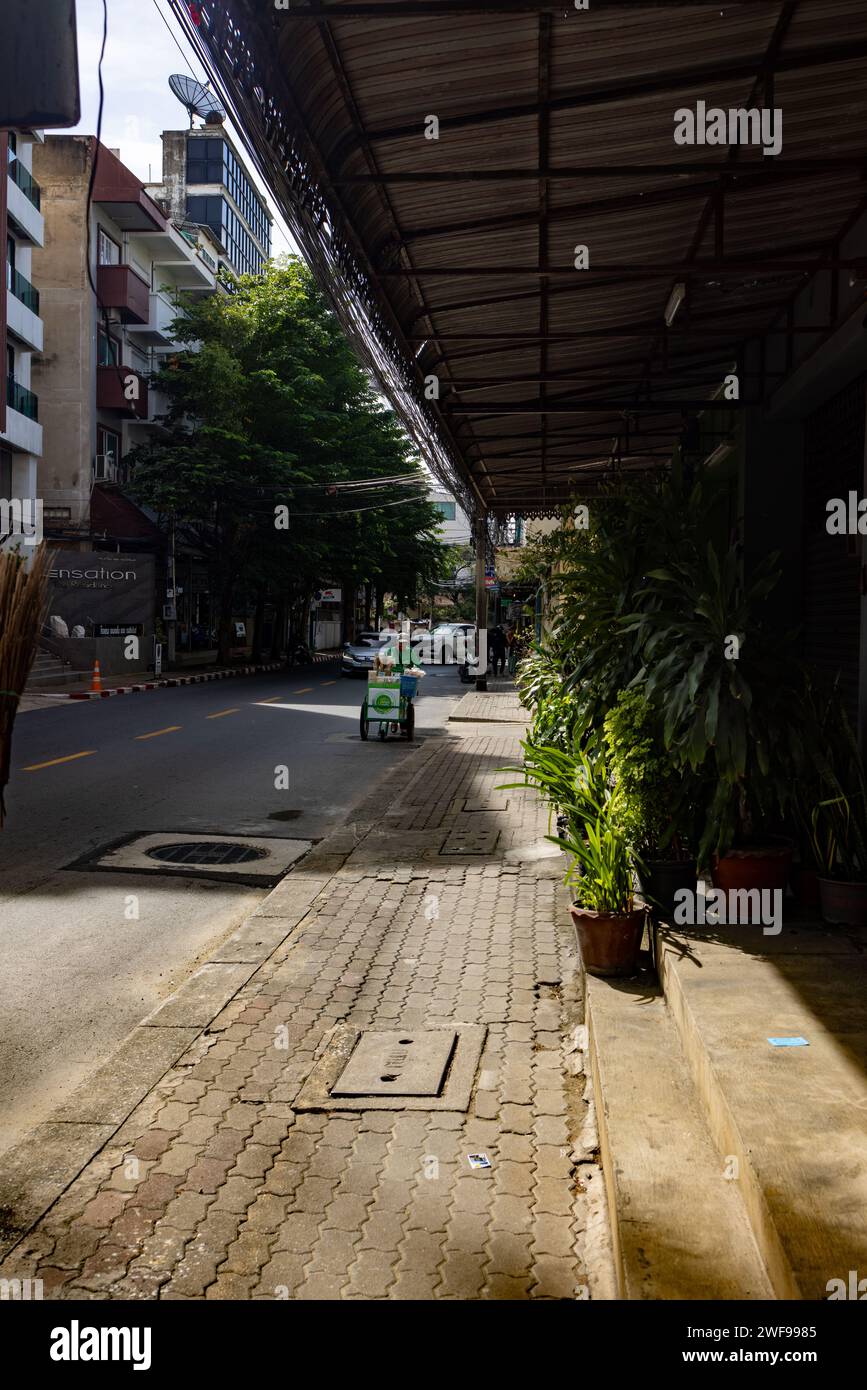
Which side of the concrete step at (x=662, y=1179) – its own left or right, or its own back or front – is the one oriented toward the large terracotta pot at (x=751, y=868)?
right

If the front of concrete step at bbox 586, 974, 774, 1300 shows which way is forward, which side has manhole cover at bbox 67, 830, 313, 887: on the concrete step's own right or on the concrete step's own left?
on the concrete step's own right

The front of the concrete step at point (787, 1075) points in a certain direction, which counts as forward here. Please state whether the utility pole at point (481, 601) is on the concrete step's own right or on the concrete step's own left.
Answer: on the concrete step's own right

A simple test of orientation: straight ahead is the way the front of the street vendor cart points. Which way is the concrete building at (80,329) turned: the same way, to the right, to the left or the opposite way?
to the left

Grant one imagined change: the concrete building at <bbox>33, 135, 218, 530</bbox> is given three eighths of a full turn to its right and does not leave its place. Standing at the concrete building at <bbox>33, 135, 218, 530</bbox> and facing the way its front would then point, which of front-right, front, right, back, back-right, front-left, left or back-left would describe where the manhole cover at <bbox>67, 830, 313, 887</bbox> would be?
front-left

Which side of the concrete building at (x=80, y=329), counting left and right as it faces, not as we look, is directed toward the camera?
right

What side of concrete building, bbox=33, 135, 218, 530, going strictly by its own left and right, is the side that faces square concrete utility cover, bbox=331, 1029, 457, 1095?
right

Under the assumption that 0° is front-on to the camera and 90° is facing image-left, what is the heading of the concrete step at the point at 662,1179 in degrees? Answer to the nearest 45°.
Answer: approximately 90°

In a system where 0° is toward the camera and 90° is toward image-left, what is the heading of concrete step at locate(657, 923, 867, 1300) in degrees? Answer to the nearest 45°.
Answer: approximately 90°

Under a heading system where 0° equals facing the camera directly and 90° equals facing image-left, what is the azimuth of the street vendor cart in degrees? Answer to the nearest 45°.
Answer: approximately 0°

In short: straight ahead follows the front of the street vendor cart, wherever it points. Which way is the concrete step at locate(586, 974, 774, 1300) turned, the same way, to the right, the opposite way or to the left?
to the right
